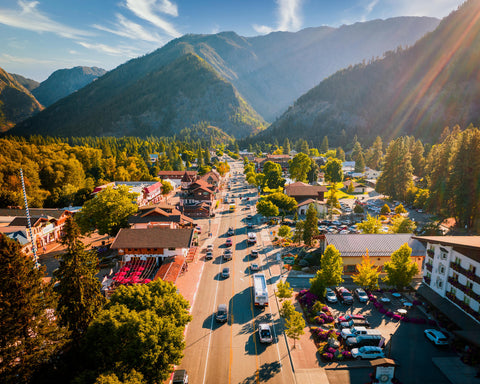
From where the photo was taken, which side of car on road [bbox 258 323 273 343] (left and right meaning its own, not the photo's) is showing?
back

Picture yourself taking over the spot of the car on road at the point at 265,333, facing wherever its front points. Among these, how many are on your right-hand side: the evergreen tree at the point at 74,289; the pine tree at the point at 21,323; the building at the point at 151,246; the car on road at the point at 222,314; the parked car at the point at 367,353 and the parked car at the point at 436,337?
2

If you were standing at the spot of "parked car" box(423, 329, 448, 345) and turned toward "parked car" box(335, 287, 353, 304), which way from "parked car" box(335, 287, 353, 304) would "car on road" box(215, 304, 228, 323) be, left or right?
left

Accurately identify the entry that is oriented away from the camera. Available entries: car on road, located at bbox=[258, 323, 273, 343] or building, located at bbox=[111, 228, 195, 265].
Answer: the car on road

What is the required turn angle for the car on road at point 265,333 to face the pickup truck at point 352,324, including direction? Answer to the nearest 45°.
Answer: approximately 90° to its right

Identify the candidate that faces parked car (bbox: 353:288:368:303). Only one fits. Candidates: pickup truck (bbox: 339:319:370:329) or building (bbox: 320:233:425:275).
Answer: the building

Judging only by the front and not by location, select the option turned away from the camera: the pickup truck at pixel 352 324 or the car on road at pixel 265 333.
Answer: the car on road

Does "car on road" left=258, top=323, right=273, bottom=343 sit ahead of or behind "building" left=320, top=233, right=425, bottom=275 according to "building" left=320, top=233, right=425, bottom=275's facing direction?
ahead

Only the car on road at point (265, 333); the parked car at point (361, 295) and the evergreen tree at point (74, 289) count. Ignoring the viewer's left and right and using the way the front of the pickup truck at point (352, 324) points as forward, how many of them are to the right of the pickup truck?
1

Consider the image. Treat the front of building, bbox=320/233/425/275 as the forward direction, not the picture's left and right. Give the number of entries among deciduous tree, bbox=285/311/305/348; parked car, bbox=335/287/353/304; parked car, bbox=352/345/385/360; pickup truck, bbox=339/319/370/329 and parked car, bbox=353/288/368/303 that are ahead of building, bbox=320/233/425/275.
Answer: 5

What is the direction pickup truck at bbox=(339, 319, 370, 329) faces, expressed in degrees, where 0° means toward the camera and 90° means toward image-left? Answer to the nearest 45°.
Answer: approximately 90°
